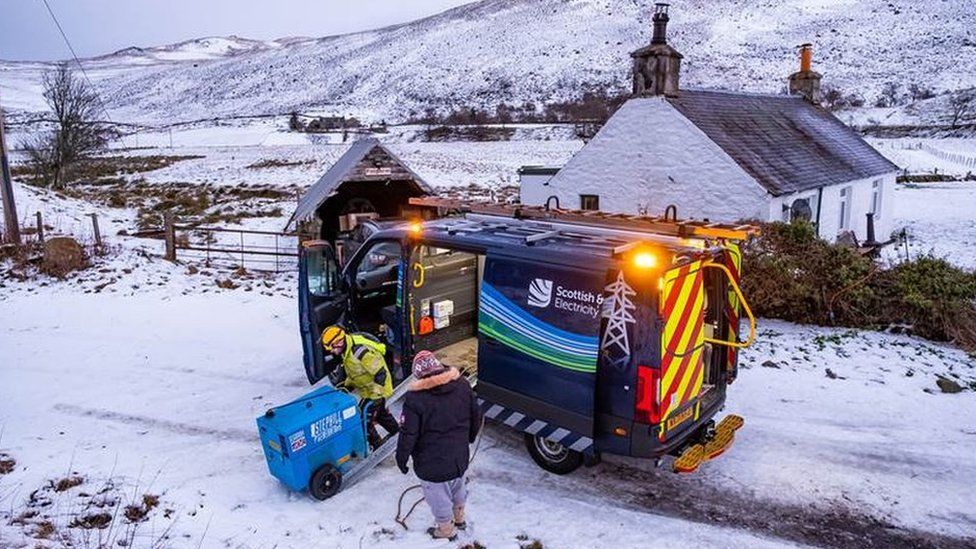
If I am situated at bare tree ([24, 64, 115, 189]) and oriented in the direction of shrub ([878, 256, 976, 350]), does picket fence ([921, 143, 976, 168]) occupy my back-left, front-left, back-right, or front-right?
front-left

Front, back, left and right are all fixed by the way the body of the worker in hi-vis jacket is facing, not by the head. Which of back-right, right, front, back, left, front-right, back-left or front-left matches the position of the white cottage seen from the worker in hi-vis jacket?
back

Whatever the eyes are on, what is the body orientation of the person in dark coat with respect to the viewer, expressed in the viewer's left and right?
facing away from the viewer and to the left of the viewer

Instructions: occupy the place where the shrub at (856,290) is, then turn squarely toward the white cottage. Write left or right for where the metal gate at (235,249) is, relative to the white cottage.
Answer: left

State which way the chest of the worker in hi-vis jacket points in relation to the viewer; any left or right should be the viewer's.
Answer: facing the viewer and to the left of the viewer

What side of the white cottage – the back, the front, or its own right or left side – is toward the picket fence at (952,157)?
left

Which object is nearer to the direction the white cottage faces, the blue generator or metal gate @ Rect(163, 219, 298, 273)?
the blue generator

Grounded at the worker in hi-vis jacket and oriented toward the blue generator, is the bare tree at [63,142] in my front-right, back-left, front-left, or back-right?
back-right

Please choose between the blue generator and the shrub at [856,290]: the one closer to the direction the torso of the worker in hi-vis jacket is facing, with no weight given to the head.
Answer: the blue generator

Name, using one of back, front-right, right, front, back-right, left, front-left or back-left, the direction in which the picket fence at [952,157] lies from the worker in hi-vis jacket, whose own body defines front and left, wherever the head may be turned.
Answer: back

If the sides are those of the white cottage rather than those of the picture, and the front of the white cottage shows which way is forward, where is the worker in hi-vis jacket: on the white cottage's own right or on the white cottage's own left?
on the white cottage's own right

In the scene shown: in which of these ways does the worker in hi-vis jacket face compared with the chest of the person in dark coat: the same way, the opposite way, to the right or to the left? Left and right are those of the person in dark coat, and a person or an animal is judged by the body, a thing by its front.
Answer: to the left

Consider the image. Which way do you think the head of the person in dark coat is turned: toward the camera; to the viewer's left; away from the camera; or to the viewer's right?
away from the camera

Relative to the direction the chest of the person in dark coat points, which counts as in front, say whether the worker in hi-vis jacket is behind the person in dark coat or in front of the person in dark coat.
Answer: in front

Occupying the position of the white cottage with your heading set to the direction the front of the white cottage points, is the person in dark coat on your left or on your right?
on your right

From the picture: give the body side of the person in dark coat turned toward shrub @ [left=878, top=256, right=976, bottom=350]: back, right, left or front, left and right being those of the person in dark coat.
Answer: right
